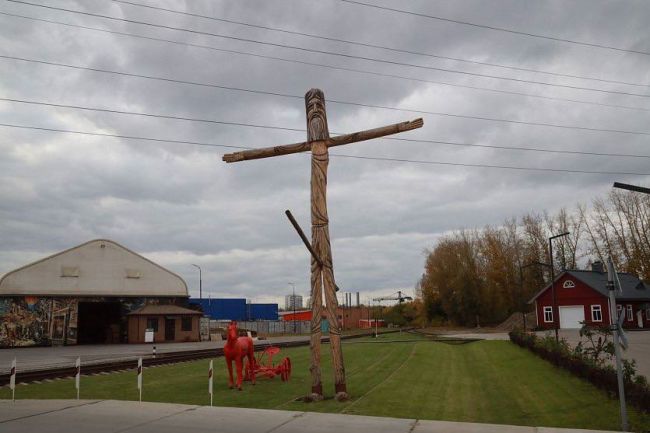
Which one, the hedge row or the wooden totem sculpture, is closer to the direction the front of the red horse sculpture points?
the wooden totem sculpture

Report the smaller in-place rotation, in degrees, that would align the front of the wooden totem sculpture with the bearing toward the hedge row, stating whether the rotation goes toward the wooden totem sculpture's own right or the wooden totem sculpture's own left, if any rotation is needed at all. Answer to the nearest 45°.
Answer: approximately 90° to the wooden totem sculpture's own left

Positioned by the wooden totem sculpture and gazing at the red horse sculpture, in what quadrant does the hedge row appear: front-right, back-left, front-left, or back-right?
back-right

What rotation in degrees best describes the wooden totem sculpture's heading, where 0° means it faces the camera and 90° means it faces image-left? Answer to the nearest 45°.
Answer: approximately 0°

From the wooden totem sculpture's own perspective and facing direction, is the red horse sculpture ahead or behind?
behind

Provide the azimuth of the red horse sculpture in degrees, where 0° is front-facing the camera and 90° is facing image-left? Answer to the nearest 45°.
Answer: approximately 45°

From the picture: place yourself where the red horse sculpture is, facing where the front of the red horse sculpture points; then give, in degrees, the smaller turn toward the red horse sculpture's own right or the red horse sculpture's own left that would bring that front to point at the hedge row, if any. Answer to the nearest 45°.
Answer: approximately 135° to the red horse sculpture's own left
